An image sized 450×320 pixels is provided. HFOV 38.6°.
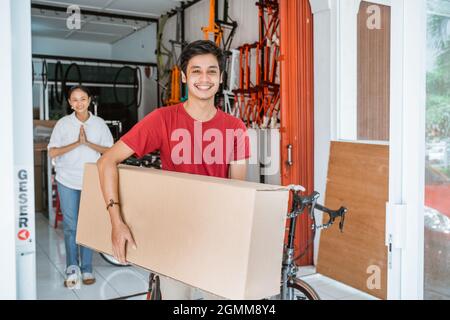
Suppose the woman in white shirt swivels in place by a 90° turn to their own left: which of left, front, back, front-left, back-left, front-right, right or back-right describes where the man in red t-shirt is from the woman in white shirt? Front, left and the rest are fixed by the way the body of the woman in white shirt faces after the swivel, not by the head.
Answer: right

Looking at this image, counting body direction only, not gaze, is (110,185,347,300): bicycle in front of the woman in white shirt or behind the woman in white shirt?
in front

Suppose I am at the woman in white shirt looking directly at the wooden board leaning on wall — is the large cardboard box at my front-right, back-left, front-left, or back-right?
front-right

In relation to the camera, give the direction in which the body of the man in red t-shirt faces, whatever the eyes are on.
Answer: toward the camera

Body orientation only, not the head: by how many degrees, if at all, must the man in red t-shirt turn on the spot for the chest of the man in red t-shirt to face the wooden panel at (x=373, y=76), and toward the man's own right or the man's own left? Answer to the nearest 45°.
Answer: approximately 135° to the man's own left

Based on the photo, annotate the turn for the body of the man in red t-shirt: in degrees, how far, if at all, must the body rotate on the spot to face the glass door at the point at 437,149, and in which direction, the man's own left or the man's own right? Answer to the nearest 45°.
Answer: approximately 45° to the man's own left
